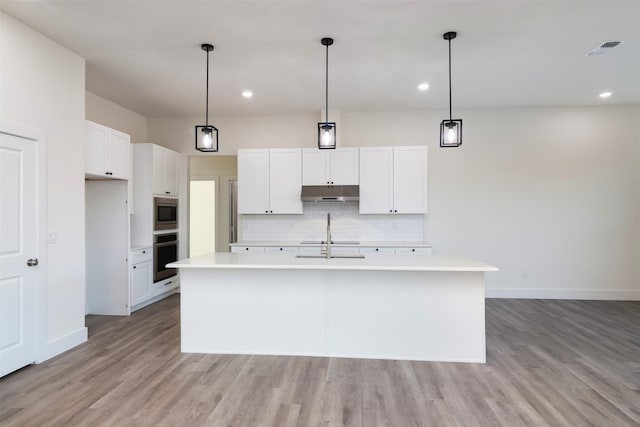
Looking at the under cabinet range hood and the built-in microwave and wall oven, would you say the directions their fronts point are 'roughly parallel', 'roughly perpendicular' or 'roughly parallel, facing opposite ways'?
roughly perpendicular

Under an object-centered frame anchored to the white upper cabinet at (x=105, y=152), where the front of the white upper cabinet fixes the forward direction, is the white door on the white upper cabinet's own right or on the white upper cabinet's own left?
on the white upper cabinet's own right

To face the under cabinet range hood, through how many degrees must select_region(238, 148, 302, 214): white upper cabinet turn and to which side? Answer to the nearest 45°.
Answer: approximately 90° to its left

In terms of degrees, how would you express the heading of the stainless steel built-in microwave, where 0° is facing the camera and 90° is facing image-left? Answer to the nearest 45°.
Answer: approximately 315°

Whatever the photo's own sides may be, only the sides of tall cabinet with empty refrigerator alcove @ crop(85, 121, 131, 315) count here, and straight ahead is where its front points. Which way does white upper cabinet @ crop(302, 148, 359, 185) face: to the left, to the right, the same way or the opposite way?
to the right

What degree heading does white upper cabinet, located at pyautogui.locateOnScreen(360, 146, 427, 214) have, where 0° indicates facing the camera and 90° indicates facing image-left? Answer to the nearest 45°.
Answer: approximately 0°

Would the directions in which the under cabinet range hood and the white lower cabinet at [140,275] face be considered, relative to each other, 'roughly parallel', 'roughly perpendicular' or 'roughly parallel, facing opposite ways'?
roughly perpendicular

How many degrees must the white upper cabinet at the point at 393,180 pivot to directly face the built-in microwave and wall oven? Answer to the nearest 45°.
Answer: approximately 90° to its right

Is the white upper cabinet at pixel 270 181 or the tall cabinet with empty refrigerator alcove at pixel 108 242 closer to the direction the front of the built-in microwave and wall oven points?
the white upper cabinet

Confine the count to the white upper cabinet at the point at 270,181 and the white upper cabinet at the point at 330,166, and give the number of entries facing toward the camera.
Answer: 2

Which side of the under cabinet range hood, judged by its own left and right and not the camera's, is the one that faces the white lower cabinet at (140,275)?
right
